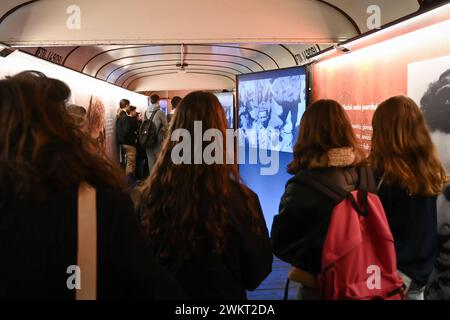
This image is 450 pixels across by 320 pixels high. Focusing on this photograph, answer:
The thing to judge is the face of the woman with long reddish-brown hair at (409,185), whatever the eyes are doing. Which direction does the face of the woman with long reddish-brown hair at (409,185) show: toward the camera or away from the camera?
away from the camera

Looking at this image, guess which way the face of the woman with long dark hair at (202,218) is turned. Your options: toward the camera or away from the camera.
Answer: away from the camera

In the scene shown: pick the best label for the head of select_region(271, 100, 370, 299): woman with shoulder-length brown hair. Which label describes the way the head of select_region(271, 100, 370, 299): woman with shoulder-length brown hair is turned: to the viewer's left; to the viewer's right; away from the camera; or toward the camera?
away from the camera

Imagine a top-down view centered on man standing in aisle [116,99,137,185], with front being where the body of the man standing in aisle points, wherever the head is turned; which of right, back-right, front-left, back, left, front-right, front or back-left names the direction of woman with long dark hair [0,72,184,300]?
right

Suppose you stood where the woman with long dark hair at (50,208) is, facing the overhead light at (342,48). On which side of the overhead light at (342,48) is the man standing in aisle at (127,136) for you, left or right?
left
